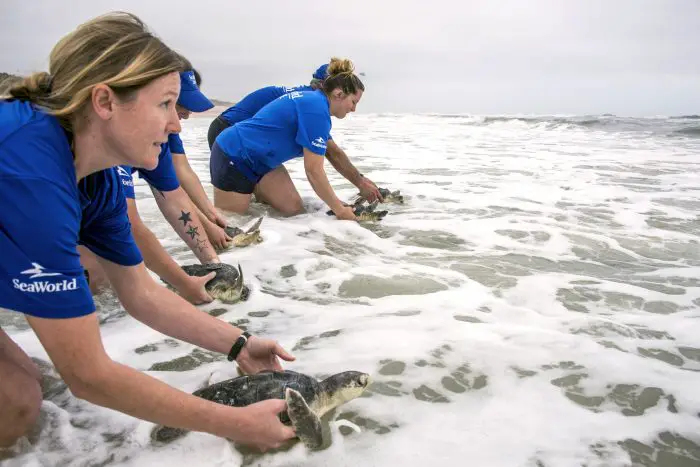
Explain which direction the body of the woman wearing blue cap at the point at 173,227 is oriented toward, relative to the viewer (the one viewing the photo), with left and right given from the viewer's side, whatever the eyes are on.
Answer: facing to the right of the viewer

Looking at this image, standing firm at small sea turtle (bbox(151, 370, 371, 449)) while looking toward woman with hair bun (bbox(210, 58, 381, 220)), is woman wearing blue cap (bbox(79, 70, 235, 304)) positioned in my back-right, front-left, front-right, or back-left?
front-left

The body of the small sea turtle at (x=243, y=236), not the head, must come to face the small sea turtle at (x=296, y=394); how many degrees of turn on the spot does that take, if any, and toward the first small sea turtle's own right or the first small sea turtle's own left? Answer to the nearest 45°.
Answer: approximately 90° to the first small sea turtle's own right

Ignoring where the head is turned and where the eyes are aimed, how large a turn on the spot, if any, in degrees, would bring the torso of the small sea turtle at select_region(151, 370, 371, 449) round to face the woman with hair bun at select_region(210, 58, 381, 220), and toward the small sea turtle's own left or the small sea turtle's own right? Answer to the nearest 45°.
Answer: approximately 90° to the small sea turtle's own left

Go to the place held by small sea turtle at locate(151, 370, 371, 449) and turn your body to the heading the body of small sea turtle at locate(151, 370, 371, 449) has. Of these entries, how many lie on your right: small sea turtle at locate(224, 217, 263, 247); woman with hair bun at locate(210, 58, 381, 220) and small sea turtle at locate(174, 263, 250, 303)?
0

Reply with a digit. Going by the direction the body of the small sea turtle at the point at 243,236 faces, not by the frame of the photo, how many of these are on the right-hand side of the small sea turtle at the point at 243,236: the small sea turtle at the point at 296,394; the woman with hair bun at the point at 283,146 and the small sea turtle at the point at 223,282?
2

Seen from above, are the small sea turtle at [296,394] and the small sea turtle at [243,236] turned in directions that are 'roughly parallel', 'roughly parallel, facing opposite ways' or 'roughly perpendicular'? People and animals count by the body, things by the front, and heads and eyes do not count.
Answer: roughly parallel

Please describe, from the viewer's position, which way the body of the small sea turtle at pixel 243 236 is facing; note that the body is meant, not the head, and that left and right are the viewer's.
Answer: facing to the right of the viewer

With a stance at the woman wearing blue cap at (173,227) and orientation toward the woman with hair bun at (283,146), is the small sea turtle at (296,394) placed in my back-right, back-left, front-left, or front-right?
back-right

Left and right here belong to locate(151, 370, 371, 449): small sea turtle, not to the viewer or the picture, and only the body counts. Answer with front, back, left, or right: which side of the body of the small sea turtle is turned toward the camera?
right

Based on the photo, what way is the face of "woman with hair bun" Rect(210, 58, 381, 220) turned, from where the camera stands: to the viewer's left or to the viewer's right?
to the viewer's right

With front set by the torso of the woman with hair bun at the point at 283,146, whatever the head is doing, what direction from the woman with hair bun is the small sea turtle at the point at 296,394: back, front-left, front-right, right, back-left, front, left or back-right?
right

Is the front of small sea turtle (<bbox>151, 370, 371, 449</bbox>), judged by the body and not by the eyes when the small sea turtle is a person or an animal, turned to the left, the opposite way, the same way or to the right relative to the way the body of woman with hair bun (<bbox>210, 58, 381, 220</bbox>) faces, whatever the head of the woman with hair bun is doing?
the same way

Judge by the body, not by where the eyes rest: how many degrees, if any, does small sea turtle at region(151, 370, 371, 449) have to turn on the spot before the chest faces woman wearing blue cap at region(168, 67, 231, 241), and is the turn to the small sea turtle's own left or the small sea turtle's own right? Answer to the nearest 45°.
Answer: approximately 90° to the small sea turtle's own left

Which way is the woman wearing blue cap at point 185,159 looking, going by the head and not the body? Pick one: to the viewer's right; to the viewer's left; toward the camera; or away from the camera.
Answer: to the viewer's right

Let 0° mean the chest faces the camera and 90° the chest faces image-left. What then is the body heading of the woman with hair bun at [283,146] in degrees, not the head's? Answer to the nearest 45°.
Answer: approximately 270°

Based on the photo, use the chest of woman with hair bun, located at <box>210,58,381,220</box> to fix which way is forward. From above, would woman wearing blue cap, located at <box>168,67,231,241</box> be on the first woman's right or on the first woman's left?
on the first woman's right

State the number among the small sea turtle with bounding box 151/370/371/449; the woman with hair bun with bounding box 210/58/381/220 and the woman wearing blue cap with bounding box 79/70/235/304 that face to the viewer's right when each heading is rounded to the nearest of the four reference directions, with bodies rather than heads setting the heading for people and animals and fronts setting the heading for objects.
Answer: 3

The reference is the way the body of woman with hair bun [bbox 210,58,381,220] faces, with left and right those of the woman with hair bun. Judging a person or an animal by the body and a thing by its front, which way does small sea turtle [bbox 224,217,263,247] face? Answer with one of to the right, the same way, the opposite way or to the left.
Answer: the same way
